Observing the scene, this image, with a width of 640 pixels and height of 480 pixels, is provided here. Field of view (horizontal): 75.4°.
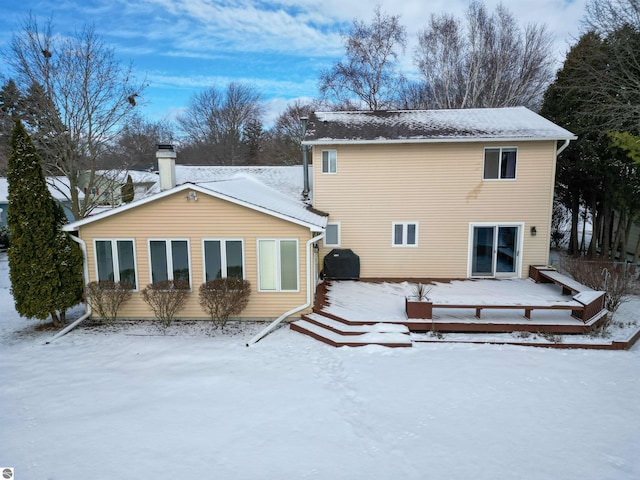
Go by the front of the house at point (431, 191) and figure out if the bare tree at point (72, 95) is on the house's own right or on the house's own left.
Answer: on the house's own left

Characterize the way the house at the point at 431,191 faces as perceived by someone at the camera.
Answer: facing away from the viewer

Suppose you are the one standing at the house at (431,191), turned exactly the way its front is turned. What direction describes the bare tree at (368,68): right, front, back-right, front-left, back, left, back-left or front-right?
front

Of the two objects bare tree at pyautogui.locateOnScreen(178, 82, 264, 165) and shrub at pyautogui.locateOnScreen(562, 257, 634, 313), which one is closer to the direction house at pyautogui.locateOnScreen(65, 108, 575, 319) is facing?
the bare tree

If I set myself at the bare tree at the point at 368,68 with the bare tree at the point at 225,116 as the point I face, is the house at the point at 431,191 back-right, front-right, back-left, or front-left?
back-left

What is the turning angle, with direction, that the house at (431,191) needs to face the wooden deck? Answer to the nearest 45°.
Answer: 0° — it already faces it

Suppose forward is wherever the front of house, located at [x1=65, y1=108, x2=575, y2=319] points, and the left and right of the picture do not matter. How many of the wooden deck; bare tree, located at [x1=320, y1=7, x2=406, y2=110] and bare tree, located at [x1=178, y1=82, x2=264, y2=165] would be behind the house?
1

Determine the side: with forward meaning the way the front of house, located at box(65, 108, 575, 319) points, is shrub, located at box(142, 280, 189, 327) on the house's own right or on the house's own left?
on the house's own left

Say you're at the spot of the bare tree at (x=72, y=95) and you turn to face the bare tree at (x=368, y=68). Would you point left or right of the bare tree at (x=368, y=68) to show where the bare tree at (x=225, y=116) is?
left
